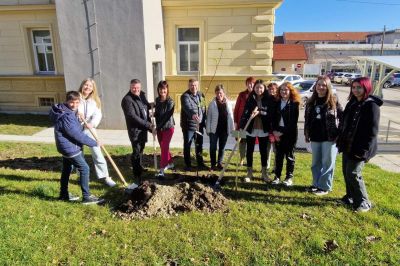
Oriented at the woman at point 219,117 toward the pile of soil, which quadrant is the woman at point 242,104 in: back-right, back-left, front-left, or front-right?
back-left

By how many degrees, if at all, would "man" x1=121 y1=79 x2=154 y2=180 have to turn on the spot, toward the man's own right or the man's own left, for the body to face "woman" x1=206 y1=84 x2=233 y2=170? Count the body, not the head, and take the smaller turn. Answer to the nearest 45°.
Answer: approximately 45° to the man's own left

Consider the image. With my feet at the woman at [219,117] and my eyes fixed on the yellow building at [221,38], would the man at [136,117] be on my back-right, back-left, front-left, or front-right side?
back-left

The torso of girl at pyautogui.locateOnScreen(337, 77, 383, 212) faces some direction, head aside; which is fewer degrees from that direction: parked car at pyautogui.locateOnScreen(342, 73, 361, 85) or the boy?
the boy

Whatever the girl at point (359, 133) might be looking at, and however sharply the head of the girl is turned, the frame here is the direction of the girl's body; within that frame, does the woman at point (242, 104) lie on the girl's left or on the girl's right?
on the girl's right

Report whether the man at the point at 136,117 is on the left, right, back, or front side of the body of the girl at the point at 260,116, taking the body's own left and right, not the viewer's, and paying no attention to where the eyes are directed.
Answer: right

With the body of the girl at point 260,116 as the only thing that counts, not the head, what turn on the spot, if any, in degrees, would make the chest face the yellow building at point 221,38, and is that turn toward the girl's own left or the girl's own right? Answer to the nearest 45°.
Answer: approximately 180°

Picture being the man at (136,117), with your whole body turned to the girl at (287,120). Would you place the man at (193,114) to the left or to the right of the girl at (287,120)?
left

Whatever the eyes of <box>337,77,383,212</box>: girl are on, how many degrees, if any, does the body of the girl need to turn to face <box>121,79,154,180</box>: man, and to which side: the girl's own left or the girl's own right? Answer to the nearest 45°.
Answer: approximately 45° to the girl's own right
